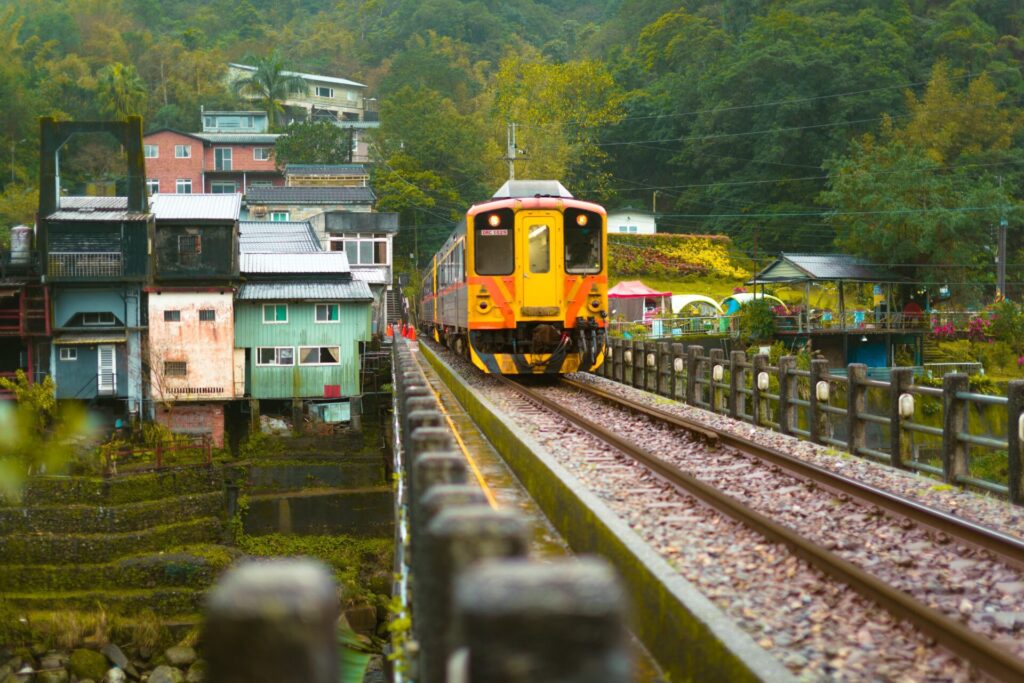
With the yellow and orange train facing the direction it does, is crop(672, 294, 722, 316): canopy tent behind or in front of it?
behind

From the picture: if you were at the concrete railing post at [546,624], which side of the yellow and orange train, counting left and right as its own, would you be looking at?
front

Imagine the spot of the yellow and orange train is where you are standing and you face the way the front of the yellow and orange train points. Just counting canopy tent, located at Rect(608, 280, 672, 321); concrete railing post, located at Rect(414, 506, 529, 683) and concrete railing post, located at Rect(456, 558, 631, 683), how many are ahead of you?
2

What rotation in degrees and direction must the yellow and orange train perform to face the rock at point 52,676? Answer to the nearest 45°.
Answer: approximately 90° to its right

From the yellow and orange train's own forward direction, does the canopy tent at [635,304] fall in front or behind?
behind

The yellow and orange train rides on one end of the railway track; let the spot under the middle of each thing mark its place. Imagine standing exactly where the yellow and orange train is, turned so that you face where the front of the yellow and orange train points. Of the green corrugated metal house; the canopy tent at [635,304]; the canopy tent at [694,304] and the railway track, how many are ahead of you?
1

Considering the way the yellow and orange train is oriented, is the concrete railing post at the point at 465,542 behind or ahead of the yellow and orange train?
ahead

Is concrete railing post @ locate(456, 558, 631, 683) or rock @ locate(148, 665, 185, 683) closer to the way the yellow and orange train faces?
the concrete railing post

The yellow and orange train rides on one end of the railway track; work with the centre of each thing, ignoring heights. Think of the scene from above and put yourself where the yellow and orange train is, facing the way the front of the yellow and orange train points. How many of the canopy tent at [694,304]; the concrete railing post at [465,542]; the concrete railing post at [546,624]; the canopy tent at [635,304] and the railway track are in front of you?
3

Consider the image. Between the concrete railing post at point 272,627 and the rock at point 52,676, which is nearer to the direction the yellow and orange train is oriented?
the concrete railing post

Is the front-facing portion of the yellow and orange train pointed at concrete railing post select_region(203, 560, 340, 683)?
yes

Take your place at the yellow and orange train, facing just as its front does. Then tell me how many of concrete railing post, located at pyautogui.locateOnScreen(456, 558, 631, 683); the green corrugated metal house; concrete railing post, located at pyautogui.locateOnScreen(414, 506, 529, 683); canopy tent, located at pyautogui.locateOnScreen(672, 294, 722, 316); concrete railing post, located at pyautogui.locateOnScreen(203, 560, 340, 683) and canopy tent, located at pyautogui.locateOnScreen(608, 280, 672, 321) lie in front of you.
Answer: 3

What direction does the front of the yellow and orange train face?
toward the camera
